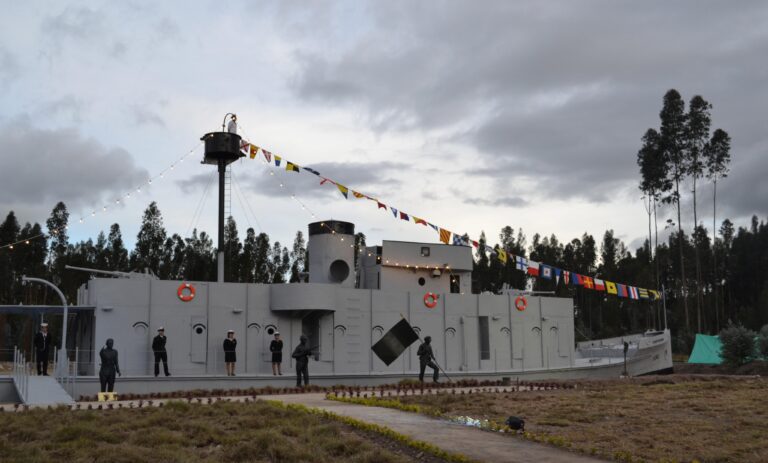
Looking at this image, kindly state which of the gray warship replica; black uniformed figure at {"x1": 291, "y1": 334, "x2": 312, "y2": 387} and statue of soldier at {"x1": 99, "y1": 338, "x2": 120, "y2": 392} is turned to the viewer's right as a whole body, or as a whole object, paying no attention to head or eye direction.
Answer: the gray warship replica

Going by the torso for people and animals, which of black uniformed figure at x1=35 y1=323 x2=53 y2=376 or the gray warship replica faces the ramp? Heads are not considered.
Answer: the black uniformed figure

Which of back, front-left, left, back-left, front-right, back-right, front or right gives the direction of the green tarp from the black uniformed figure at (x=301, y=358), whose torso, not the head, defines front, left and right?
back-left

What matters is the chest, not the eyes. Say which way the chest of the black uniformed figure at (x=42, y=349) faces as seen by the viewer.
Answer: toward the camera

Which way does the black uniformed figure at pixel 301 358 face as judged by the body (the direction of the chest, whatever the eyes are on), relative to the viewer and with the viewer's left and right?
facing the viewer

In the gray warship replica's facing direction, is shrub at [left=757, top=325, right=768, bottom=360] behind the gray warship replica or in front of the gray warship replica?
in front

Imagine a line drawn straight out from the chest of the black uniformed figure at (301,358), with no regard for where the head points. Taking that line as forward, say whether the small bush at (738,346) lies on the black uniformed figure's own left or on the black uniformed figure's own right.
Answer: on the black uniformed figure's own left

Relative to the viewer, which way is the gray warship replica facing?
to the viewer's right

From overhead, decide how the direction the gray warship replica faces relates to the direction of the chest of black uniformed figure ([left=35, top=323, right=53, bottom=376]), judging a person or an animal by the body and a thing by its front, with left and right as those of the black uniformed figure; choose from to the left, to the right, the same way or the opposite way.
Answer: to the left

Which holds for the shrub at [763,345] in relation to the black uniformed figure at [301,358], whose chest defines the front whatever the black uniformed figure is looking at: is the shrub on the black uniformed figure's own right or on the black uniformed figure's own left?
on the black uniformed figure's own left
